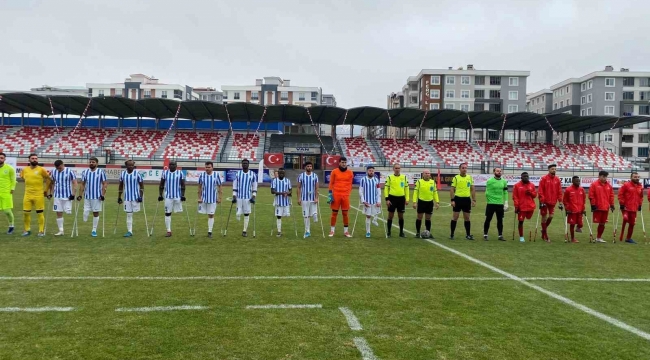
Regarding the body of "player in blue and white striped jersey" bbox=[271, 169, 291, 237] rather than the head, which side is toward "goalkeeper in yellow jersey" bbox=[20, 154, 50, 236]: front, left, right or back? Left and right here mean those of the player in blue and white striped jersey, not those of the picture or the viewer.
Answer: right

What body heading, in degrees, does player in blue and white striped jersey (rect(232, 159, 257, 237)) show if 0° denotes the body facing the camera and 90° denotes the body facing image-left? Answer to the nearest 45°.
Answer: approximately 0°

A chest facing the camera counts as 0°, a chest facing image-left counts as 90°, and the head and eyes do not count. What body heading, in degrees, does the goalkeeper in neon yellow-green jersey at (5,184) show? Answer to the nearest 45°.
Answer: approximately 0°

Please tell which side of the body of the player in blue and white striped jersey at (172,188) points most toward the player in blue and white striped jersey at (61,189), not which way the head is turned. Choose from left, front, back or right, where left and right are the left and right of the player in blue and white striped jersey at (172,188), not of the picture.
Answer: right
